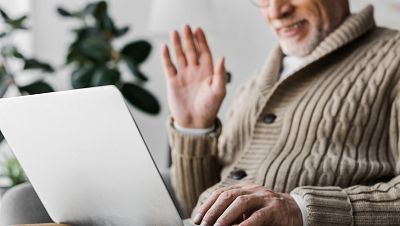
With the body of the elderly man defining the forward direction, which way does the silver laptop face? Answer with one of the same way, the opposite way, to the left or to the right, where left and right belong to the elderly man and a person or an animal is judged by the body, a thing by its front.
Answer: the opposite way

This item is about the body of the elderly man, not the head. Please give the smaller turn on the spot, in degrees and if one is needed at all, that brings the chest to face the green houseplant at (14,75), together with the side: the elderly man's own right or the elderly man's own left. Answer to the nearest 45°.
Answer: approximately 90° to the elderly man's own right

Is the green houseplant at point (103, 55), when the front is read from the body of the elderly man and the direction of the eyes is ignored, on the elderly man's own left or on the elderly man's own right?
on the elderly man's own right

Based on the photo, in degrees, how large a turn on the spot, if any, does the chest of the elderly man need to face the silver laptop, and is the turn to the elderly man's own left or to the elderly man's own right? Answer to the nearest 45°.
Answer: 0° — they already face it

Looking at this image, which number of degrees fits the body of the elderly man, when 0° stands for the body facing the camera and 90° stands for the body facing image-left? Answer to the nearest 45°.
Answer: approximately 45°

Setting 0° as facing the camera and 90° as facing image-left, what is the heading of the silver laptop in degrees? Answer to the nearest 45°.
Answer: approximately 225°

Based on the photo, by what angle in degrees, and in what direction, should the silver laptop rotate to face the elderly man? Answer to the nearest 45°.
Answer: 0° — it already faces them

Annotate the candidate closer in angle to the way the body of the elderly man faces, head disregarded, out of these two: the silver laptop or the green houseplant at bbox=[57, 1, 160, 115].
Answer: the silver laptop
